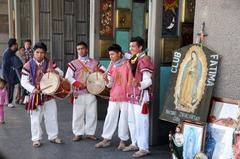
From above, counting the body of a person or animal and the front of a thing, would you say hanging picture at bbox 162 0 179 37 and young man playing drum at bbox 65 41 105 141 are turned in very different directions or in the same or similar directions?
same or similar directions

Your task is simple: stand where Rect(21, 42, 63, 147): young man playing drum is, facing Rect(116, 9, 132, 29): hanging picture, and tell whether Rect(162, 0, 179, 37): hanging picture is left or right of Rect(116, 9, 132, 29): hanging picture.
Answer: right

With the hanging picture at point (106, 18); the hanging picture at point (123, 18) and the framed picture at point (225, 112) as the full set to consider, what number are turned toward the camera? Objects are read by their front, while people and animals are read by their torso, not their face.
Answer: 3

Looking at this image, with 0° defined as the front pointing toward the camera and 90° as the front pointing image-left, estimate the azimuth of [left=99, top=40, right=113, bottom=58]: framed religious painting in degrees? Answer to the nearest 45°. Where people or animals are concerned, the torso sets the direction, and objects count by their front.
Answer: approximately 0°

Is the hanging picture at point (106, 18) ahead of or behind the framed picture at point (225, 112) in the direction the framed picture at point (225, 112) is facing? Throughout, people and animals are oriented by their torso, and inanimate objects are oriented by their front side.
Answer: behind

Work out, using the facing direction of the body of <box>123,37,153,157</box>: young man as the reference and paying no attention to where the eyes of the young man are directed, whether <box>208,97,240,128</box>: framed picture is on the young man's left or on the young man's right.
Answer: on the young man's left

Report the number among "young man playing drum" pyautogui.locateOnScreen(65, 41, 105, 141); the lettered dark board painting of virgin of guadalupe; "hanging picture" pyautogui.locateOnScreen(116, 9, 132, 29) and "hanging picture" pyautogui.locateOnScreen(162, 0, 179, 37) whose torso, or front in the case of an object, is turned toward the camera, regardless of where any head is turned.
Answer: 4

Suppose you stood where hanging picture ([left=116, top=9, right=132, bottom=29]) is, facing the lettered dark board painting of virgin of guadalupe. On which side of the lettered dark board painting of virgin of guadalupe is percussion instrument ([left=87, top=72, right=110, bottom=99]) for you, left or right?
right

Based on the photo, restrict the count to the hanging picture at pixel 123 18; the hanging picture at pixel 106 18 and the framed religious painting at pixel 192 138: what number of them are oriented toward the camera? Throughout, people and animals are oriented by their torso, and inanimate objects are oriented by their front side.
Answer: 3

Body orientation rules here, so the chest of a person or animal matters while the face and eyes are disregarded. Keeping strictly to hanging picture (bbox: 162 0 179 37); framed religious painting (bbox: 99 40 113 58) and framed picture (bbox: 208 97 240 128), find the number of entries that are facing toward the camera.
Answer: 3

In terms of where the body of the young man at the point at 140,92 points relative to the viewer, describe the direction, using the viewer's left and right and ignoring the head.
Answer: facing the viewer and to the left of the viewer

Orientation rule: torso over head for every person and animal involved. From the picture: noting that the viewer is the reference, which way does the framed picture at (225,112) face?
facing the viewer

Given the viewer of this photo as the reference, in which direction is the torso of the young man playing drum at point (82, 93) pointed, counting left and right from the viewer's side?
facing the viewer

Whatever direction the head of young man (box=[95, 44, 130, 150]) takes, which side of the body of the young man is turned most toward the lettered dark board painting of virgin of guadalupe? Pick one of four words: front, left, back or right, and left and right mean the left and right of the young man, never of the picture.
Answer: left

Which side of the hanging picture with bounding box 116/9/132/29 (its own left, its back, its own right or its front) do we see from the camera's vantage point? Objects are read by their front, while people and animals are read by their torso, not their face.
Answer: front

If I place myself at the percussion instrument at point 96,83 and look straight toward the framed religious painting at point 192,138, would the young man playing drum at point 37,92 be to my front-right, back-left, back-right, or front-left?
back-right
